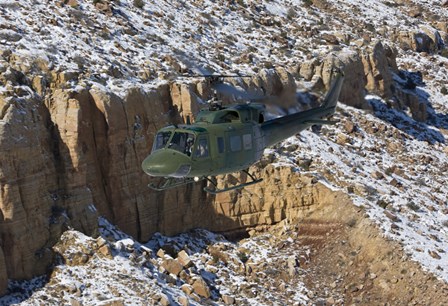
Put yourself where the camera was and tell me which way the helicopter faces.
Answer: facing the viewer and to the left of the viewer
